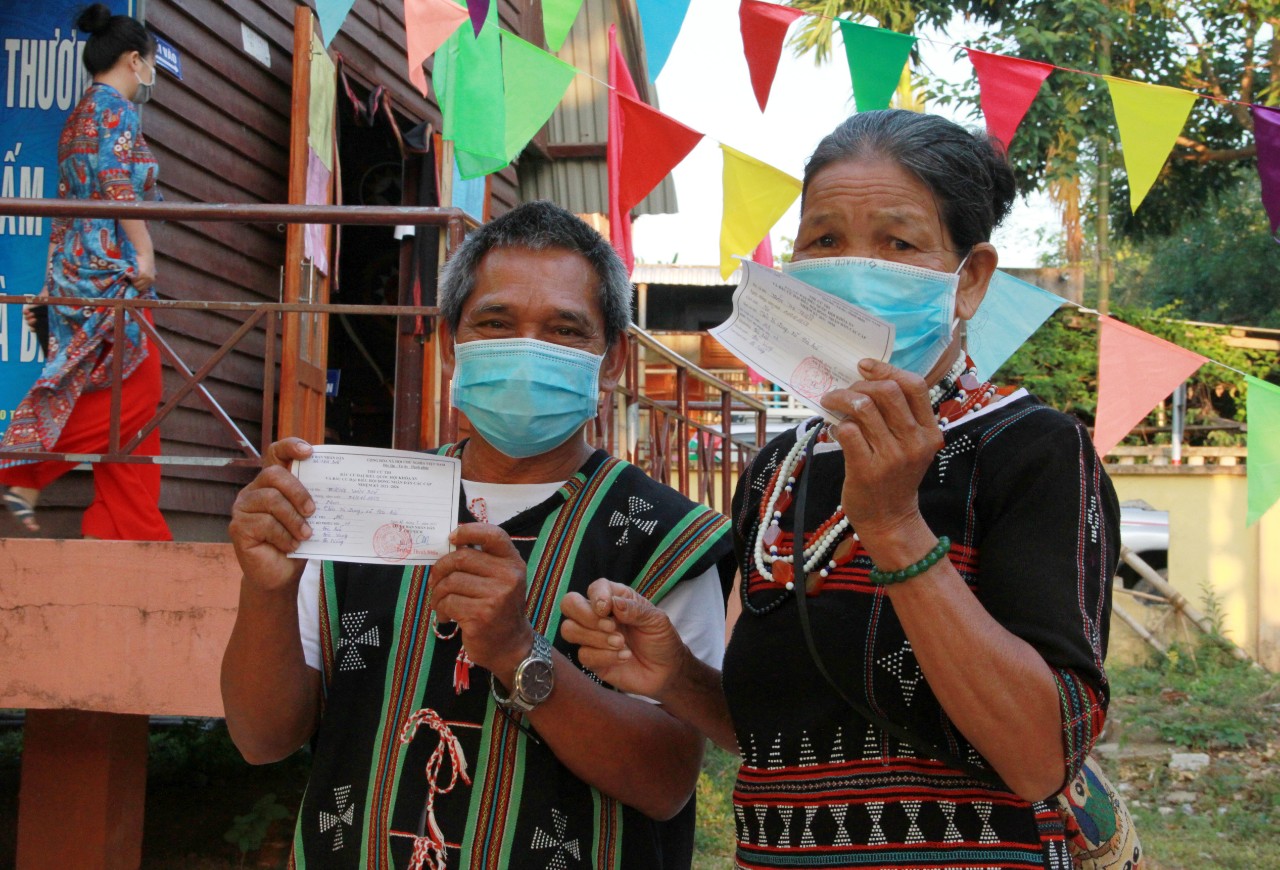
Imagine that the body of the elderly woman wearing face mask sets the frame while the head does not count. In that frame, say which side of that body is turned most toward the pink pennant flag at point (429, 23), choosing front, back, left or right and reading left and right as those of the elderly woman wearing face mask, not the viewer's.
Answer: right

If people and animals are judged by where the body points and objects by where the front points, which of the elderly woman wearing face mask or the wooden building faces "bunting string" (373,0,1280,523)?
the wooden building

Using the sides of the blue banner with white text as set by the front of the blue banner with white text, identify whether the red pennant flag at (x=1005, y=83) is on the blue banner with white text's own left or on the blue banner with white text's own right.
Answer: on the blue banner with white text's own left

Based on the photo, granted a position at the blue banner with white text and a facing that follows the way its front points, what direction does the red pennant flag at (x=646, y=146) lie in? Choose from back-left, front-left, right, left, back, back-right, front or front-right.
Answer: front-left

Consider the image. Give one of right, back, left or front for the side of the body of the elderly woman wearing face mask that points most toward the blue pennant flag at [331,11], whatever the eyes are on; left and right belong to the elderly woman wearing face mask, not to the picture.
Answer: right

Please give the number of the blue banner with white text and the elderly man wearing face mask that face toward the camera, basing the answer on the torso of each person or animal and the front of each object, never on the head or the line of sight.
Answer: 2

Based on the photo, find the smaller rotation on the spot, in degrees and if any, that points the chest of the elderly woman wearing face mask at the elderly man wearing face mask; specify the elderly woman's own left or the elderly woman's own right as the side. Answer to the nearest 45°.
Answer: approximately 90° to the elderly woman's own right

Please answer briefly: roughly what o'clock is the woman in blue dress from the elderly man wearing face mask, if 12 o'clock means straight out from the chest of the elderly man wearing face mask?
The woman in blue dress is roughly at 5 o'clock from the elderly man wearing face mask.

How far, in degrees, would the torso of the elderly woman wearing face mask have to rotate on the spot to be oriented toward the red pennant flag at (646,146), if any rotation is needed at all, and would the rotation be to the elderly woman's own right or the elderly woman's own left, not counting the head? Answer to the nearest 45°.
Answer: approximately 135° to the elderly woman's own right

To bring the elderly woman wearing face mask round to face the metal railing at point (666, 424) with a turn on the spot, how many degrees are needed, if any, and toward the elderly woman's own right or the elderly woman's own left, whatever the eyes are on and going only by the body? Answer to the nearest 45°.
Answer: approximately 135° to the elderly woman's own right
